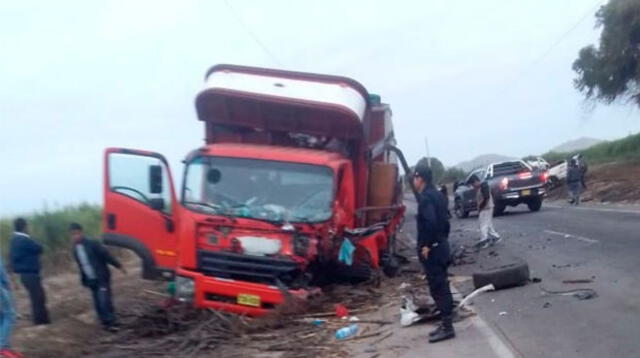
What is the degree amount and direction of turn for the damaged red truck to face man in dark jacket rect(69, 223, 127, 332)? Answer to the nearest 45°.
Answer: approximately 45° to its right

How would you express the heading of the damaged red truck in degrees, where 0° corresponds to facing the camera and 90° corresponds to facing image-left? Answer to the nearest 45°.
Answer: approximately 45°

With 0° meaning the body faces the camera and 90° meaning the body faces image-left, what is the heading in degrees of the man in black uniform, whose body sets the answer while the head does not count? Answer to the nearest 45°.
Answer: approximately 90°

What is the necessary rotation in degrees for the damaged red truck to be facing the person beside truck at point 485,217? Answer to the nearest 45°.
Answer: approximately 180°

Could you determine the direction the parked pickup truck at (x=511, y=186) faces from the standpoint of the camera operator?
facing away from the viewer and to the left of the viewer

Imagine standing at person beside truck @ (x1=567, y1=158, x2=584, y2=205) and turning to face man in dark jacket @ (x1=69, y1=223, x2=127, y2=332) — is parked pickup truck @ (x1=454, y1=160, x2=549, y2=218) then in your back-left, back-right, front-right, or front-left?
front-right

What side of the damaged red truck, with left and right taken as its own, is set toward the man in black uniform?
left

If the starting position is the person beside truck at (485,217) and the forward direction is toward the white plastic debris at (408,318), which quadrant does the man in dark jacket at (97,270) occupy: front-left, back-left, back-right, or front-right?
front-right
